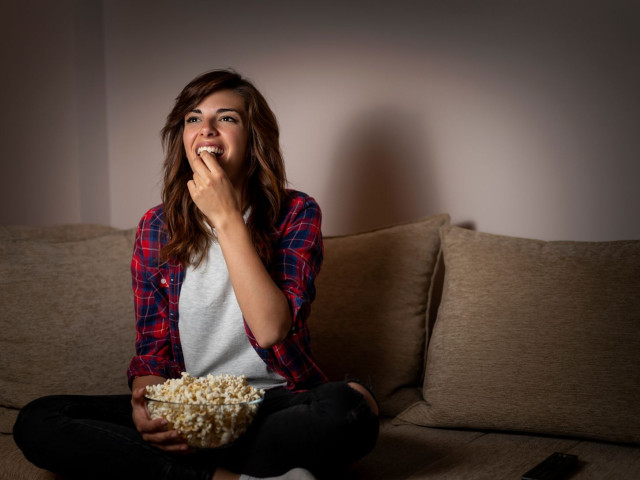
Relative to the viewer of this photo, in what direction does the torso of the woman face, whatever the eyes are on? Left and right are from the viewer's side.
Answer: facing the viewer

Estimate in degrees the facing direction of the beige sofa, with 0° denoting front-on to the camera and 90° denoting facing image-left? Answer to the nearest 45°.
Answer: approximately 0°
